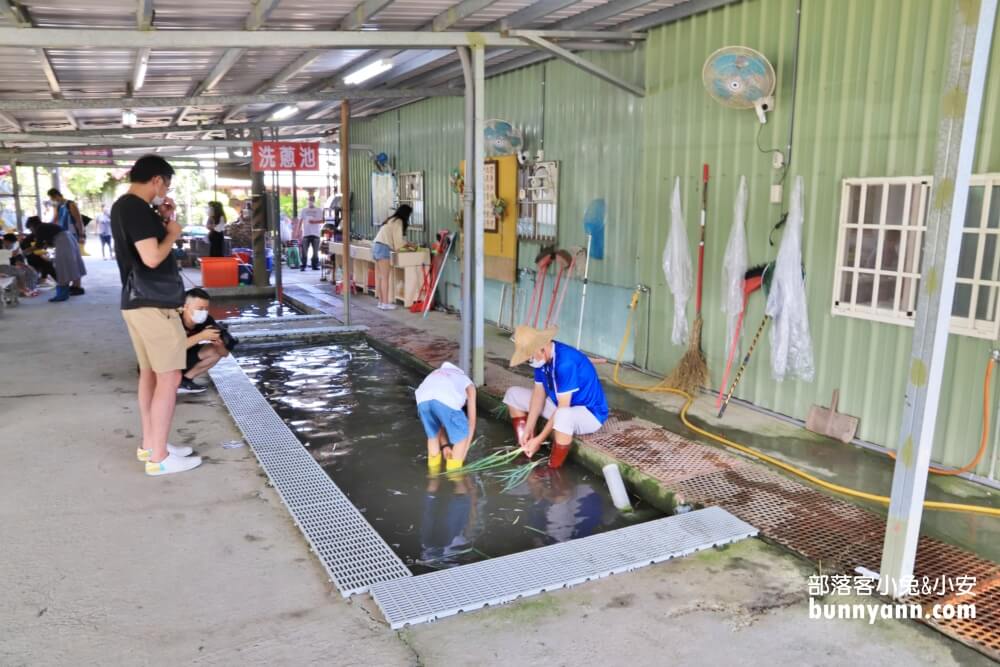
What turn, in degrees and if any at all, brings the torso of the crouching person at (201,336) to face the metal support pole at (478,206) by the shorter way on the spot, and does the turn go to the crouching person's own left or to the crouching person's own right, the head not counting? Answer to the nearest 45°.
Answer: approximately 45° to the crouching person's own left

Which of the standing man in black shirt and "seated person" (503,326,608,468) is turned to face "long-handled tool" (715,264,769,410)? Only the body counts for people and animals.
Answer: the standing man in black shirt

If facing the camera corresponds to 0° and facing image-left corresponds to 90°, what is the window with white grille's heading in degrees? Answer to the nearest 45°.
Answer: approximately 45°

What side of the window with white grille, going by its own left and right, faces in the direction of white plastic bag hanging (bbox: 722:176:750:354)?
right

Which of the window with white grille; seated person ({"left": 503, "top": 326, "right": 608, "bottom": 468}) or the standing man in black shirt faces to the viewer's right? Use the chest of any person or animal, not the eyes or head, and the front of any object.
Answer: the standing man in black shirt

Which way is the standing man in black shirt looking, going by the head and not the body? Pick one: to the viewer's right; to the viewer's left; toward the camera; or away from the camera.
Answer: to the viewer's right

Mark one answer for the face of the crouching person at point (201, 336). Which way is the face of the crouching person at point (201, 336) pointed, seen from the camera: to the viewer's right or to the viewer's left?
to the viewer's right

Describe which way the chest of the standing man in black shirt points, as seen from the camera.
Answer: to the viewer's right

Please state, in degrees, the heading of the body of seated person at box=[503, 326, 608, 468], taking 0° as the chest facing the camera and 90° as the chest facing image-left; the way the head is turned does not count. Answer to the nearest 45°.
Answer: approximately 45°

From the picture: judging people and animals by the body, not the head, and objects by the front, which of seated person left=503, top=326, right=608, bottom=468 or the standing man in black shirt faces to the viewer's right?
the standing man in black shirt

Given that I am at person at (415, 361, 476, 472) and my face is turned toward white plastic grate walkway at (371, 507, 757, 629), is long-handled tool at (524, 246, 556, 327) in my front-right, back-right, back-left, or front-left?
back-left
